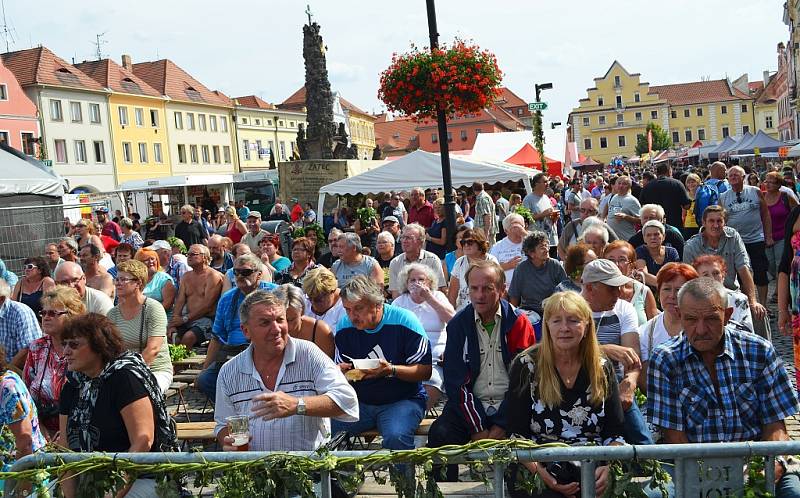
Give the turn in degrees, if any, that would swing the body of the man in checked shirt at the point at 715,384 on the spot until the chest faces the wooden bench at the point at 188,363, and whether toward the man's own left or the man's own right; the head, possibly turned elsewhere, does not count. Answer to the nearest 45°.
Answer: approximately 135° to the man's own right

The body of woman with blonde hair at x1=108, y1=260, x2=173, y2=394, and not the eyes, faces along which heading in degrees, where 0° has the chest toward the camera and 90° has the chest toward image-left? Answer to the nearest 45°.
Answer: approximately 45°

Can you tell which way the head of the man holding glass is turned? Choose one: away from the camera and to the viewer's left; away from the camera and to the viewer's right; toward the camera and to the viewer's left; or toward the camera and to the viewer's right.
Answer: toward the camera and to the viewer's right

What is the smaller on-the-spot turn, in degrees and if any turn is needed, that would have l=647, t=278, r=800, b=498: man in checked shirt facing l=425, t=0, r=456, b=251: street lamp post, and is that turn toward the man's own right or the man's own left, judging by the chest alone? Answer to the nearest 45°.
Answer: approximately 135° to the man's own right

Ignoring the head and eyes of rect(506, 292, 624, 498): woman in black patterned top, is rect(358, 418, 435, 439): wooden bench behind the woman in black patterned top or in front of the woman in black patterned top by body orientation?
behind

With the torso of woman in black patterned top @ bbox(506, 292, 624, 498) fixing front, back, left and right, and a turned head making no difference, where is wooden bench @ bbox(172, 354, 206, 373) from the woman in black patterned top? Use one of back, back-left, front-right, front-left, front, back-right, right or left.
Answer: back-right

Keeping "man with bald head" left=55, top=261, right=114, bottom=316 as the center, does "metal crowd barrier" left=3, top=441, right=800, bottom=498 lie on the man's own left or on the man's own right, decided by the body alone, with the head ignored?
on the man's own left
